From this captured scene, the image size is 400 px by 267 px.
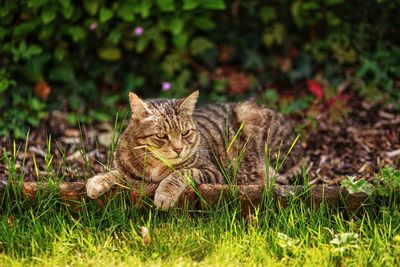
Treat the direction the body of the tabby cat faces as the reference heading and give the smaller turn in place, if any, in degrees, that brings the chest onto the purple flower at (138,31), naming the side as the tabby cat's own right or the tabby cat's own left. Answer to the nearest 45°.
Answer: approximately 135° to the tabby cat's own right

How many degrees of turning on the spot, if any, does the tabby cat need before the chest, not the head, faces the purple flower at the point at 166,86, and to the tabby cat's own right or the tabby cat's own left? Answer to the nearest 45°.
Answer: approximately 135° to the tabby cat's own right

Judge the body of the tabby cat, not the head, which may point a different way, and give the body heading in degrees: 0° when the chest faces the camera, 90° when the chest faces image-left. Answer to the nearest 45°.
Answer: approximately 45°

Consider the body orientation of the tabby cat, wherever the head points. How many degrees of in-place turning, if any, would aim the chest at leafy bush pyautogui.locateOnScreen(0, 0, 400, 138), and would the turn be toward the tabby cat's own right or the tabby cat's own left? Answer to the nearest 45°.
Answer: approximately 135° to the tabby cat's own right

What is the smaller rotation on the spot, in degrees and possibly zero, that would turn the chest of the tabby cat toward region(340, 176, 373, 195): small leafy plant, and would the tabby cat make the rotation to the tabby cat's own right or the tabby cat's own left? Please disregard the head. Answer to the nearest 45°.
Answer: approximately 135° to the tabby cat's own left
